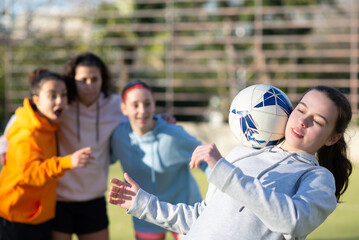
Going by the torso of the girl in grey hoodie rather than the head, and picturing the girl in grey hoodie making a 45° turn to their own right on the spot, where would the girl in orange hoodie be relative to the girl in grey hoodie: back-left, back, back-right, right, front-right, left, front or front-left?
front-right

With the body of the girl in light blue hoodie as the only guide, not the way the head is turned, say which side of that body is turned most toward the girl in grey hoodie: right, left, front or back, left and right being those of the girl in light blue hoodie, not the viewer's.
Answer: front

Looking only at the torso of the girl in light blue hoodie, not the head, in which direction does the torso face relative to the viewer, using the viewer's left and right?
facing the viewer

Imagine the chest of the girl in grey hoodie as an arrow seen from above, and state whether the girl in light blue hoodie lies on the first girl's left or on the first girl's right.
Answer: on the first girl's right

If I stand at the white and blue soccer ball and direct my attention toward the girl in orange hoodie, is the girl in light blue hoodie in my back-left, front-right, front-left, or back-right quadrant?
front-right

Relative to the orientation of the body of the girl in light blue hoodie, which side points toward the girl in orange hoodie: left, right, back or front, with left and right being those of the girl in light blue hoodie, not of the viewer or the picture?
right

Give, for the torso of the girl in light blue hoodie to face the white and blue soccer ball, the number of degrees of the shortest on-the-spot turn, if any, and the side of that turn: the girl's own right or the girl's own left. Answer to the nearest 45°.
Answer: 0° — they already face it

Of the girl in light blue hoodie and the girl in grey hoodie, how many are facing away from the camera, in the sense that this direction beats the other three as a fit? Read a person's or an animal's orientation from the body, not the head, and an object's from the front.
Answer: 0

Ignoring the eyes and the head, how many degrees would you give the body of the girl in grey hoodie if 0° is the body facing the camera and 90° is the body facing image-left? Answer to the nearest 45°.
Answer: approximately 45°

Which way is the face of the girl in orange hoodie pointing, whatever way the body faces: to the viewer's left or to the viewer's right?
to the viewer's right

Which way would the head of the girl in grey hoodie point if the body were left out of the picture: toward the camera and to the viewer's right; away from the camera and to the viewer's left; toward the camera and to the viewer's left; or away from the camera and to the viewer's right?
toward the camera and to the viewer's left

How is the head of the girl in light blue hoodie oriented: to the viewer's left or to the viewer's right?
to the viewer's right
